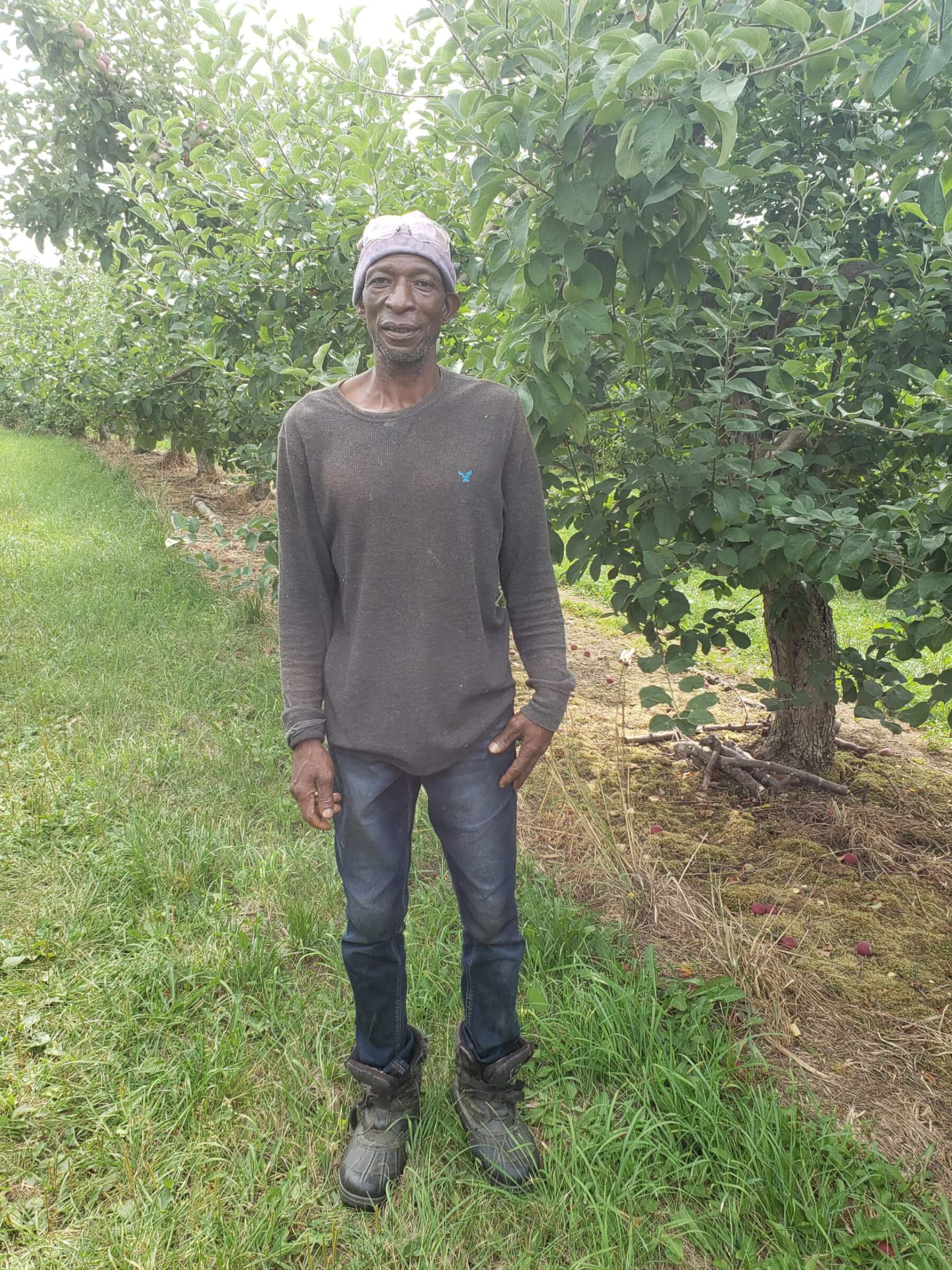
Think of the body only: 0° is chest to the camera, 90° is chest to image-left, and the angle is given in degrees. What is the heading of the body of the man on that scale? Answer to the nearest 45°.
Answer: approximately 0°

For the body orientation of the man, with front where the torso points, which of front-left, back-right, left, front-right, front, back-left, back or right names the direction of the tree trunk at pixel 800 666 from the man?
back-left
